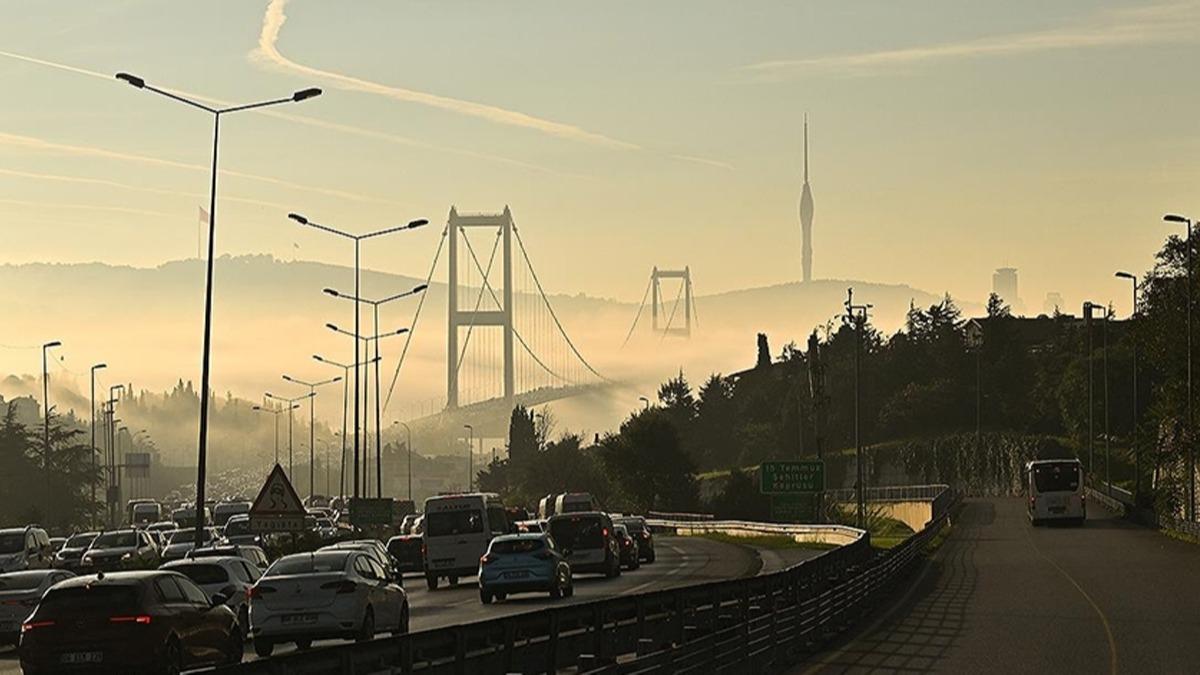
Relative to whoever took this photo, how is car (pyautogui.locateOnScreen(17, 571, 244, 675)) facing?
facing away from the viewer and to the right of the viewer

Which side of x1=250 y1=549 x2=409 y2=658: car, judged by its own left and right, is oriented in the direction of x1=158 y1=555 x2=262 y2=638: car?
left

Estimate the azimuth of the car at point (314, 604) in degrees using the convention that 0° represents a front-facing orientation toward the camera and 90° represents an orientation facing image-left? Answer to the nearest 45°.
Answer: approximately 225°

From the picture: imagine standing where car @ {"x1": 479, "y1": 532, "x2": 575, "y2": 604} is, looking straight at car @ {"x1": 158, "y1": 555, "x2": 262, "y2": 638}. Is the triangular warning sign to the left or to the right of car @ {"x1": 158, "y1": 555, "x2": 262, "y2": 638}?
right

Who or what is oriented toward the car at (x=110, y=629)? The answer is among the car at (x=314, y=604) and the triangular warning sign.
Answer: the triangular warning sign

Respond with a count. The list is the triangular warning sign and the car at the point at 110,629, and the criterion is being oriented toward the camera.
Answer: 1

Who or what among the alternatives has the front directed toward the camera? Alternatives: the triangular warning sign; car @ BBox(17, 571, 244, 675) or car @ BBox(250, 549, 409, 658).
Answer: the triangular warning sign

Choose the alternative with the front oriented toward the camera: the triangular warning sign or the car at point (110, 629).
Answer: the triangular warning sign

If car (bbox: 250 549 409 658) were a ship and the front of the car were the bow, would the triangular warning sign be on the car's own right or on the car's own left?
on the car's own left

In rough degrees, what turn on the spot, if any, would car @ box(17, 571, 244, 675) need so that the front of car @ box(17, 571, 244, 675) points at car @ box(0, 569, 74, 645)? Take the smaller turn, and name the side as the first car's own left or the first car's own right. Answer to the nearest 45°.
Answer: approximately 45° to the first car's own left

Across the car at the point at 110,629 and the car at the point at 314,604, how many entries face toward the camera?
0

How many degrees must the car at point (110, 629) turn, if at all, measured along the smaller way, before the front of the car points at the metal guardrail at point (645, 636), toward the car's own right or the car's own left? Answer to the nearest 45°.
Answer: approximately 90° to the car's own right

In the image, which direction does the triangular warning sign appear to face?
toward the camera

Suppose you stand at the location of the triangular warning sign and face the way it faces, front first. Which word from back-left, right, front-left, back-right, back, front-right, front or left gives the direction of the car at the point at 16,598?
front-right

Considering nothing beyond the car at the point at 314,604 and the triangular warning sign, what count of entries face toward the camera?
1

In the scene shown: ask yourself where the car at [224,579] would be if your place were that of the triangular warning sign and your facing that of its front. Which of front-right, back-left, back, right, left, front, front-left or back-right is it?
front

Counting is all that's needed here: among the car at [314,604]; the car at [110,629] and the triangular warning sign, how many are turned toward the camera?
1

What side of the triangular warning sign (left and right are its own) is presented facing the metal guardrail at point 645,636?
front

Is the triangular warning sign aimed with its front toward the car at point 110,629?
yes

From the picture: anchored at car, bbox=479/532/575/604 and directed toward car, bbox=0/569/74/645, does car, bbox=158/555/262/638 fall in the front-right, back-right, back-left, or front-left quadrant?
front-left

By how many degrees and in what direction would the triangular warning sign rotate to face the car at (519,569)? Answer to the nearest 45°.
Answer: approximately 90° to its left
